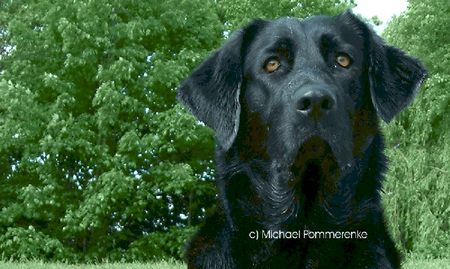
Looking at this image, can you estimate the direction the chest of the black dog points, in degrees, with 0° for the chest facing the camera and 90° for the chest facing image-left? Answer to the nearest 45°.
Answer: approximately 0°
